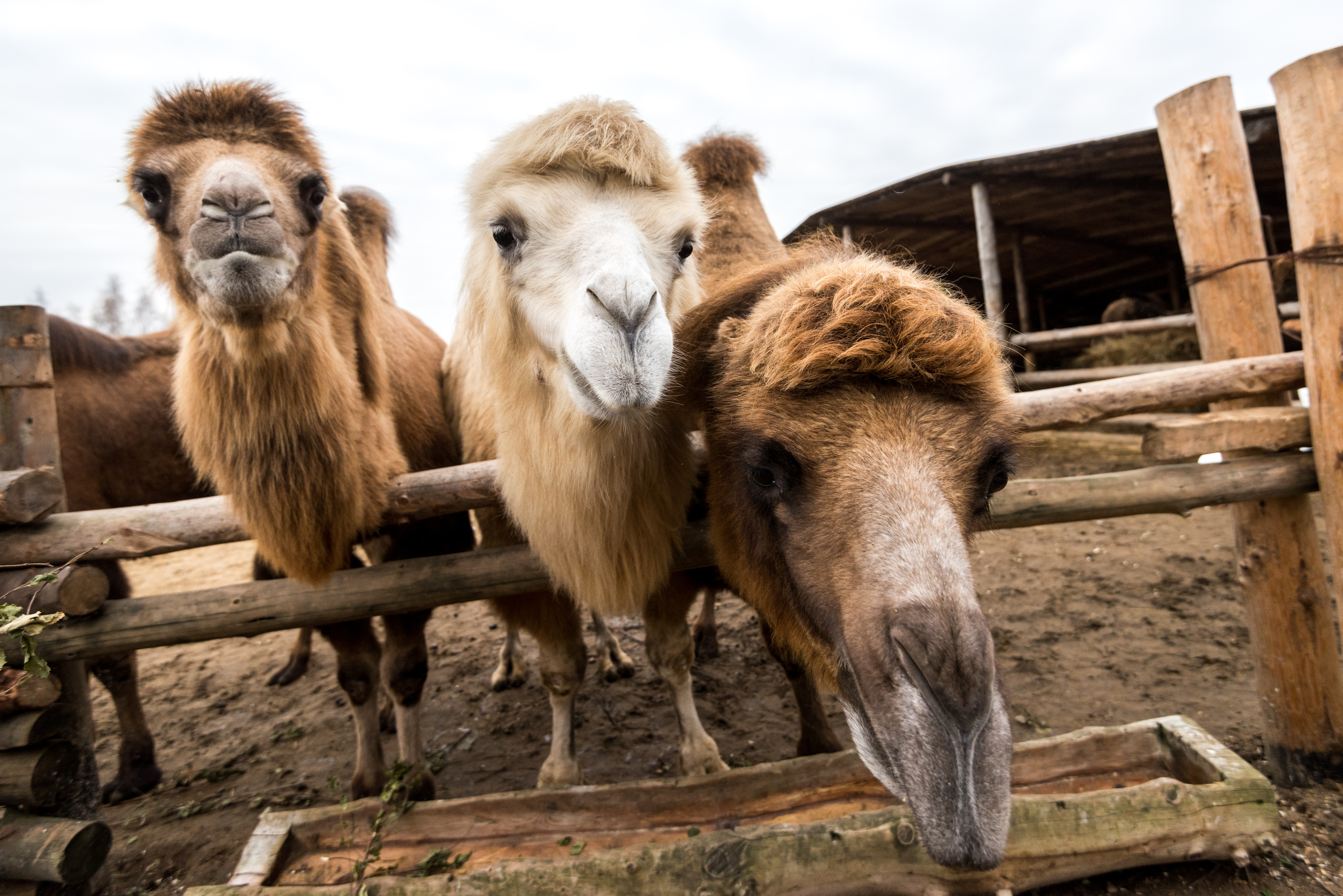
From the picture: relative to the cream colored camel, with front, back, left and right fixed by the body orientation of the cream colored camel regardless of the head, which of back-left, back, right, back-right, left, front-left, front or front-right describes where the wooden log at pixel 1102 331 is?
back-left

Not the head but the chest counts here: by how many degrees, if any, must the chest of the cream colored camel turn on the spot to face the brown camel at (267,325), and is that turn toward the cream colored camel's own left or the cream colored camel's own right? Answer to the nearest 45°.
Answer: approximately 135° to the cream colored camel's own right

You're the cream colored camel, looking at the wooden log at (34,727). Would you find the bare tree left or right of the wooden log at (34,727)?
right

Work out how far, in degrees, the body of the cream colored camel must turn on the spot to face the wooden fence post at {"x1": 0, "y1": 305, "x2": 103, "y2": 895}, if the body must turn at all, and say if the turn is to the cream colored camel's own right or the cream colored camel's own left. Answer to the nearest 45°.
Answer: approximately 90° to the cream colored camel's own right

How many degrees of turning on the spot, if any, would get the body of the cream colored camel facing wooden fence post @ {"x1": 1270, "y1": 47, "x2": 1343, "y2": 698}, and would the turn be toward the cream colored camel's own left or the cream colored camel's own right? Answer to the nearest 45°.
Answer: approximately 90° to the cream colored camel's own left

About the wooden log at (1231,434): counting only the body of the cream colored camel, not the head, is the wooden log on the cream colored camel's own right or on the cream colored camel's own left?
on the cream colored camel's own left

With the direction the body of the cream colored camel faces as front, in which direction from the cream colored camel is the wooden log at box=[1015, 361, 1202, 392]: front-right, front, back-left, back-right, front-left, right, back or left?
back-left

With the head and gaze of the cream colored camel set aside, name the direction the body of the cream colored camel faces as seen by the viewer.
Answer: toward the camera

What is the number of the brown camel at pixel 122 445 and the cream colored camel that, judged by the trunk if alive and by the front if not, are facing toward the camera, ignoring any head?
1
